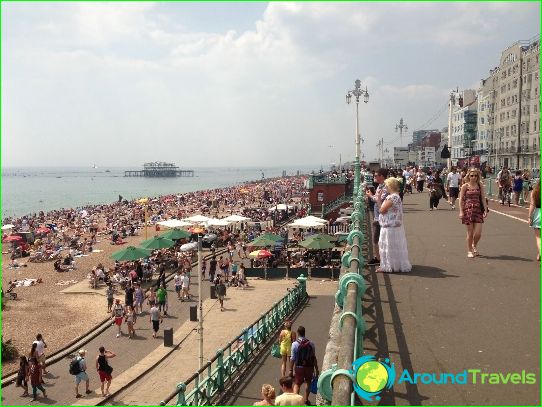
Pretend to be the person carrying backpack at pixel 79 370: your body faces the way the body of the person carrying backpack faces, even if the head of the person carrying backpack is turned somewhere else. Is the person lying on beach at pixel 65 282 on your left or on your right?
on your left

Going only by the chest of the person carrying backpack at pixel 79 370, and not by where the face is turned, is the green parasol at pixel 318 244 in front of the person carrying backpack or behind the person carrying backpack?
in front

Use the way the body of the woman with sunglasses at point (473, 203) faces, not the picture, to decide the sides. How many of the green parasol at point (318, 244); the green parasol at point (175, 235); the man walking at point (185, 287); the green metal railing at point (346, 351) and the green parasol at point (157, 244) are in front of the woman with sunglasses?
1

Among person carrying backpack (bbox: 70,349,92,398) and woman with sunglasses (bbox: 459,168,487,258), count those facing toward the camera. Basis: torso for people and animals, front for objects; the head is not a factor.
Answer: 1

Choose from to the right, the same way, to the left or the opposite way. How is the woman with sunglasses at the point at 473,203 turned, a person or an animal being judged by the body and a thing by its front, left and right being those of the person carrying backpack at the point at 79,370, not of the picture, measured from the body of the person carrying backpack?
the opposite way

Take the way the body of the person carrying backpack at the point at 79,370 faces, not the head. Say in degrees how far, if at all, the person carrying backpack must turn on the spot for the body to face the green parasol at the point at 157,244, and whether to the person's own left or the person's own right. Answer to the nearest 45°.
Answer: approximately 45° to the person's own left

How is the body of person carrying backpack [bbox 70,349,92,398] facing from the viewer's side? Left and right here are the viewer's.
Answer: facing away from the viewer and to the right of the viewer

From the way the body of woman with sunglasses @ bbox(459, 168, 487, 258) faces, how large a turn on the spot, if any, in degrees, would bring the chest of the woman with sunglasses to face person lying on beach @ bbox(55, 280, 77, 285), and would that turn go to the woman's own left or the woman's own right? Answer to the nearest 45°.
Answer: approximately 135° to the woman's own right

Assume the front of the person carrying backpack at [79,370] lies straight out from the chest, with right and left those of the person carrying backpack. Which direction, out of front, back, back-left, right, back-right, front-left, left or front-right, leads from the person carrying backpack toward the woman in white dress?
right

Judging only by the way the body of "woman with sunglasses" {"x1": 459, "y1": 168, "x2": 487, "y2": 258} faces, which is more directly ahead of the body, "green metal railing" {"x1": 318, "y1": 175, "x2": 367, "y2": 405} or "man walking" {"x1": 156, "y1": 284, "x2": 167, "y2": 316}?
the green metal railing

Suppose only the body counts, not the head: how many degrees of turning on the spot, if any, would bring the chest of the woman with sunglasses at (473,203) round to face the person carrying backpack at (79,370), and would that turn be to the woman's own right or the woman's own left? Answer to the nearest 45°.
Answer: approximately 90° to the woman's own right

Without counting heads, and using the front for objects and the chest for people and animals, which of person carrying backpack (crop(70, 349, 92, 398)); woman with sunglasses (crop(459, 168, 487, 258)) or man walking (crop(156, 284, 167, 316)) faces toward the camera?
the woman with sunglasses

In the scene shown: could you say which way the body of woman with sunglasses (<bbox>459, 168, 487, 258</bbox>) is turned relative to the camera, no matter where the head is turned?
toward the camera
